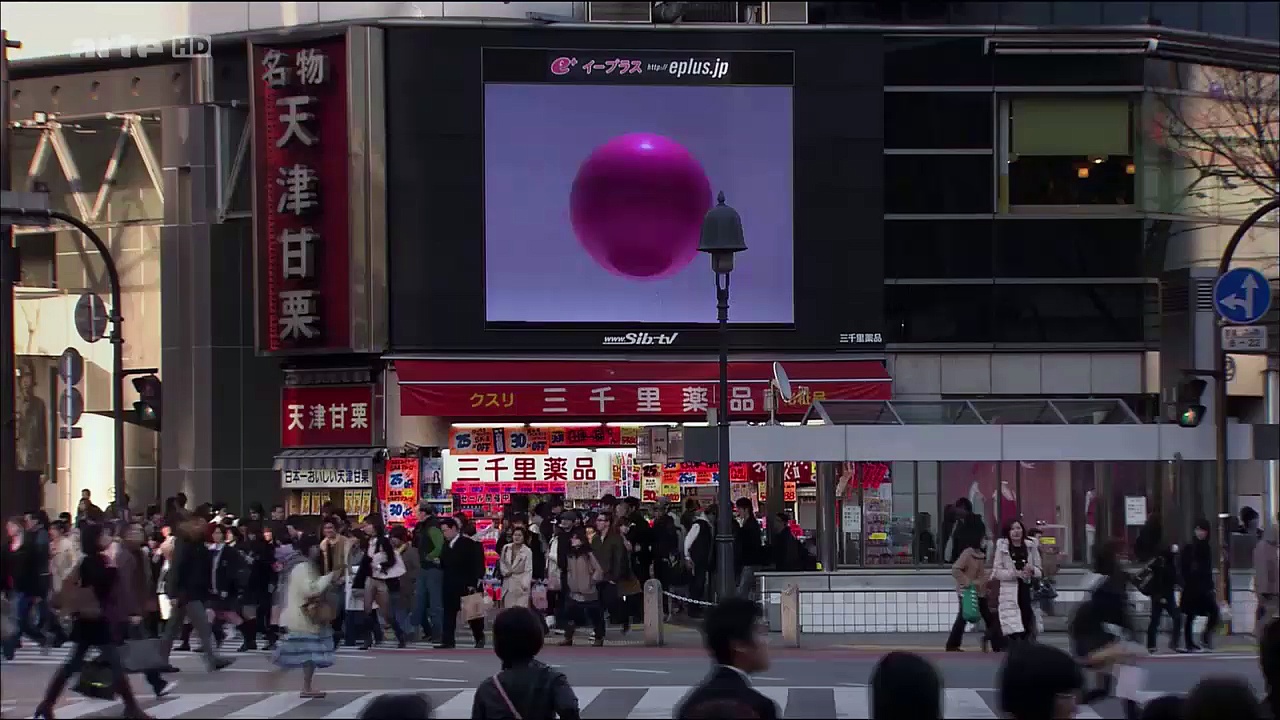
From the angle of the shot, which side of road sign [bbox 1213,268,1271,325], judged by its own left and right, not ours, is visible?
front

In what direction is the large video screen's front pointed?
toward the camera

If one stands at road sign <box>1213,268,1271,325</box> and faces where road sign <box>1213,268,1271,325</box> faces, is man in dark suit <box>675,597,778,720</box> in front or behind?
in front

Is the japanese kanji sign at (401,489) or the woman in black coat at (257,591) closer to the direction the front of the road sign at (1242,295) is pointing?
the woman in black coat

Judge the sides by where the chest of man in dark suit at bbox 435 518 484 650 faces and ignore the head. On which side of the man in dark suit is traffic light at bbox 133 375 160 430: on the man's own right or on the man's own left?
on the man's own right

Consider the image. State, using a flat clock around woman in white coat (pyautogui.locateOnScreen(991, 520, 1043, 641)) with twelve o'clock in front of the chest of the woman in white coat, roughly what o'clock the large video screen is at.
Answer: The large video screen is roughly at 5 o'clock from the woman in white coat.

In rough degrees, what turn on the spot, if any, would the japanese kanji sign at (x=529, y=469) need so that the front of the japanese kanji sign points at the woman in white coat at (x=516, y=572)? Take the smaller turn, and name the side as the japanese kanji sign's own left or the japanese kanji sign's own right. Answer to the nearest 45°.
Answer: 0° — it already faces them
